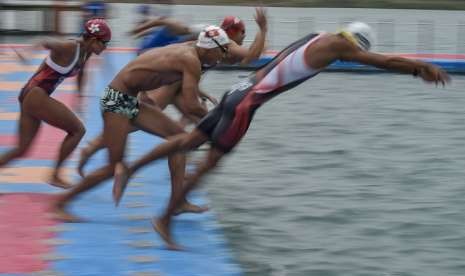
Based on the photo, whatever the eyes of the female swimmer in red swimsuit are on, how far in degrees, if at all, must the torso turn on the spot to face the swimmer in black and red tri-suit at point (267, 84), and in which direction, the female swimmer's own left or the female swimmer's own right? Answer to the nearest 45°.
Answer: approximately 45° to the female swimmer's own right

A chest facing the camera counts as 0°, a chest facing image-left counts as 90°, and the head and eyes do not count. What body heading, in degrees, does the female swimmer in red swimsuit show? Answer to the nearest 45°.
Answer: approximately 270°

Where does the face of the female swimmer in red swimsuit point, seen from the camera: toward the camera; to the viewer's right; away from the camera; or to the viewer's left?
to the viewer's right
